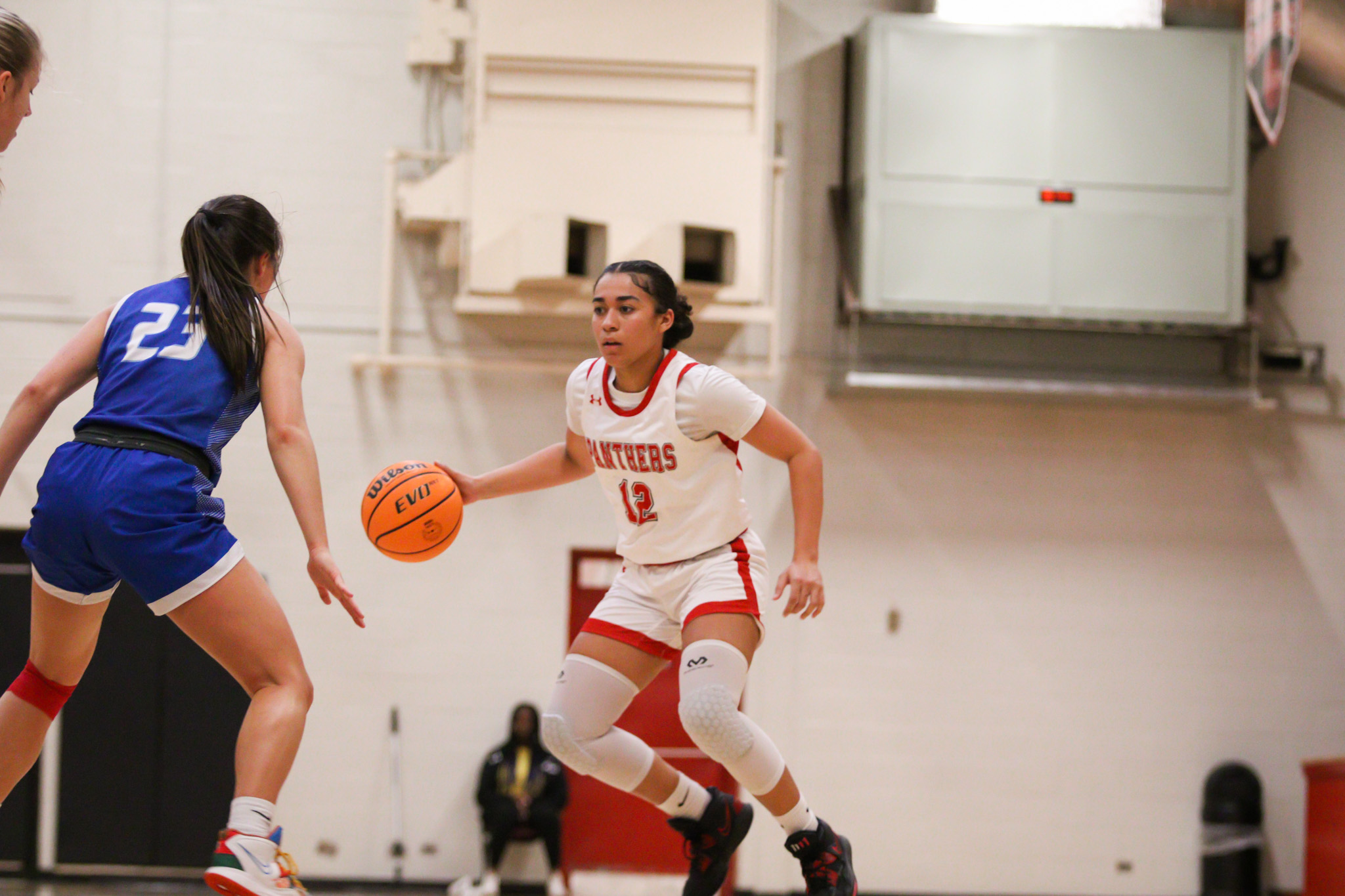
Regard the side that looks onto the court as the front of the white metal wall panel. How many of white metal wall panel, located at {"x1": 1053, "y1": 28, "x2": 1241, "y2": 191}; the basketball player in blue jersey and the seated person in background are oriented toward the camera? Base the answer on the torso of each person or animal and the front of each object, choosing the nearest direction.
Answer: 2

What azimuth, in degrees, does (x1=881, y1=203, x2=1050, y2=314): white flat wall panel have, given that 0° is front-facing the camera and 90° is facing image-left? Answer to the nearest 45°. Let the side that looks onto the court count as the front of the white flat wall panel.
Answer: approximately 0°

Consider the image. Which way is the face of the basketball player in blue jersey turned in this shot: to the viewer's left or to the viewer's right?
to the viewer's right

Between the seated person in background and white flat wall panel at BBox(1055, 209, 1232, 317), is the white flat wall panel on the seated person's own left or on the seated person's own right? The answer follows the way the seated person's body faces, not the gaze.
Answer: on the seated person's own left

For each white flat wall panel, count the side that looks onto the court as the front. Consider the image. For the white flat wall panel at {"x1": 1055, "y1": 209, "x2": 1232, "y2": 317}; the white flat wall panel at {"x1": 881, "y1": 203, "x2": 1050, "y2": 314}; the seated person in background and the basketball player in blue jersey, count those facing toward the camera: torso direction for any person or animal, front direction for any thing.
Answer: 3
